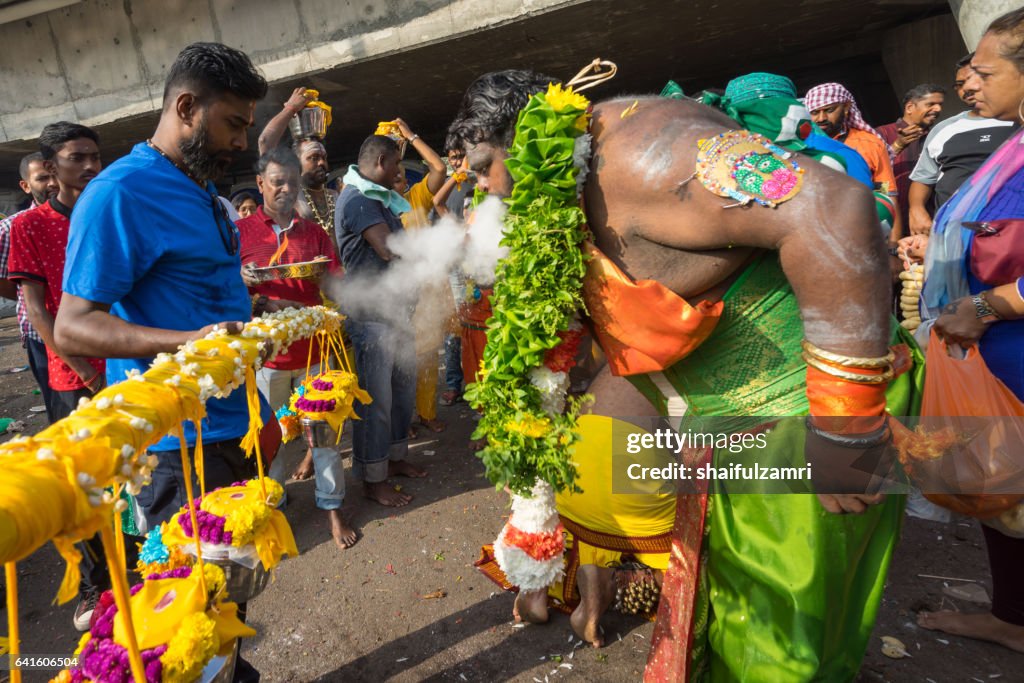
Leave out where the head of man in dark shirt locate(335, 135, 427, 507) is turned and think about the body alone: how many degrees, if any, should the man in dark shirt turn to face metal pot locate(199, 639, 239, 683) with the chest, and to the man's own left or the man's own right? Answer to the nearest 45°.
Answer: approximately 90° to the man's own right

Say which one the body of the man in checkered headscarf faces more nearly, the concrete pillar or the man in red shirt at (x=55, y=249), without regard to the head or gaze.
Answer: the man in red shirt

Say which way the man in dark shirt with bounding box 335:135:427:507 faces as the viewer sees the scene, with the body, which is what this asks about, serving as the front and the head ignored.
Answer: to the viewer's right

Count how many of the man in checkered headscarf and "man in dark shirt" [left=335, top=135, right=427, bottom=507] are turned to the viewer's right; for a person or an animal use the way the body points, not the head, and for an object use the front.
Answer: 1
